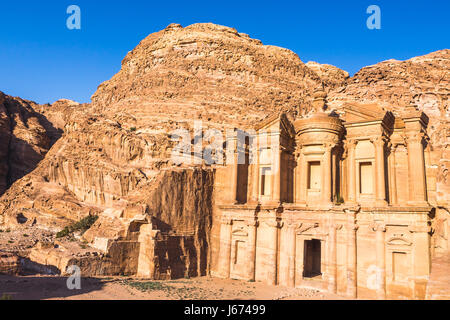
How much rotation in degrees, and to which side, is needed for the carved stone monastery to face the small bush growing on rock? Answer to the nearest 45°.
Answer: approximately 45° to its right

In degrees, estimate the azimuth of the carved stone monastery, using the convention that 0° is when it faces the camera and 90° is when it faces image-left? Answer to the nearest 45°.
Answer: approximately 45°
